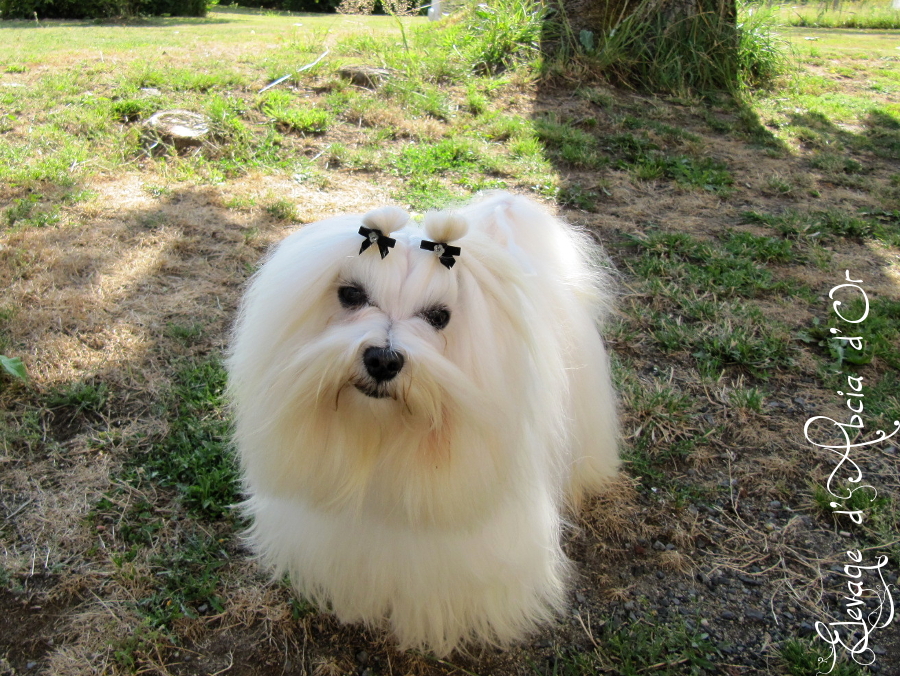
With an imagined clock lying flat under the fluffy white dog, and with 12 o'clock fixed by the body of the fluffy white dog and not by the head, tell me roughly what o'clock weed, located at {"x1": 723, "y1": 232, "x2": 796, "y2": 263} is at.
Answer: The weed is roughly at 6 o'clock from the fluffy white dog.

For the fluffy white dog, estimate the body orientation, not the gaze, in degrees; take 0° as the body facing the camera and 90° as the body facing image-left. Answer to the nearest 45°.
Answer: approximately 45°

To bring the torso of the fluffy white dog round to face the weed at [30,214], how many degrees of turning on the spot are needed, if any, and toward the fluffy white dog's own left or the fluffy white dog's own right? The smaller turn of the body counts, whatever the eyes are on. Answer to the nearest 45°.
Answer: approximately 90° to the fluffy white dog's own right

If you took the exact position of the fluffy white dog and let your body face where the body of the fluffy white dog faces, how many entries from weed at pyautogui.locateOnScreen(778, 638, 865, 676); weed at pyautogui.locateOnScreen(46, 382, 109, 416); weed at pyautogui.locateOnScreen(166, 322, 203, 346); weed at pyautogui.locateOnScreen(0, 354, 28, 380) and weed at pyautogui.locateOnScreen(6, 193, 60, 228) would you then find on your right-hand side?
4

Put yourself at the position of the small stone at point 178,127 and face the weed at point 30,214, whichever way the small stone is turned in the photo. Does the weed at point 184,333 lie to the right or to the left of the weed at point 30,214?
left

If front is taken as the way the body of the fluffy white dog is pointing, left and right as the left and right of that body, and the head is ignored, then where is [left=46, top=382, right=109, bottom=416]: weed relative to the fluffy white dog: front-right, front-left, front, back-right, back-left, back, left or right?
right

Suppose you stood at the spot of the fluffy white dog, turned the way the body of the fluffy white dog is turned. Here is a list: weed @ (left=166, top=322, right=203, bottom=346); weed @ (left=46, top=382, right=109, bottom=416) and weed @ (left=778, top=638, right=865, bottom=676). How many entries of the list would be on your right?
2

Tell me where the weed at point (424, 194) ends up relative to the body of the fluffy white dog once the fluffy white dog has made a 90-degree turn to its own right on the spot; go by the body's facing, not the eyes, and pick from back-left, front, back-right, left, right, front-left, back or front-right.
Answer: front-right

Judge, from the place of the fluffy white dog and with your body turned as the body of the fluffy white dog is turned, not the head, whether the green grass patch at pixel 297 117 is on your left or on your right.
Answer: on your right

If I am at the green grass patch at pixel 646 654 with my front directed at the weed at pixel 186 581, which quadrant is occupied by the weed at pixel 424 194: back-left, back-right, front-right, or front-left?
front-right

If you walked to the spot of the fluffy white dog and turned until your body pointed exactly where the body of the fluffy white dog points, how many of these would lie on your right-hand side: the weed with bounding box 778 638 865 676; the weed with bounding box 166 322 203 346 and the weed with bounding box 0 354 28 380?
2

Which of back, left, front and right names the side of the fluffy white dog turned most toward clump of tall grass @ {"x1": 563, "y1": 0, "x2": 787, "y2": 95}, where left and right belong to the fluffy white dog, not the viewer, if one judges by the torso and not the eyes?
back

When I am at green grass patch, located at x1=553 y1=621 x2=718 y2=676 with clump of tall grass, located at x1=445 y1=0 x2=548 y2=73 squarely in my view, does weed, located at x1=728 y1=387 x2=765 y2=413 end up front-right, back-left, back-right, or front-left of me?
front-right

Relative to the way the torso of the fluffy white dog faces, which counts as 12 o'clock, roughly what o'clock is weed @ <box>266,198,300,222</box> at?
The weed is roughly at 4 o'clock from the fluffy white dog.

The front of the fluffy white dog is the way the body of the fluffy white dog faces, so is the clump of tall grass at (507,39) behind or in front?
behind
